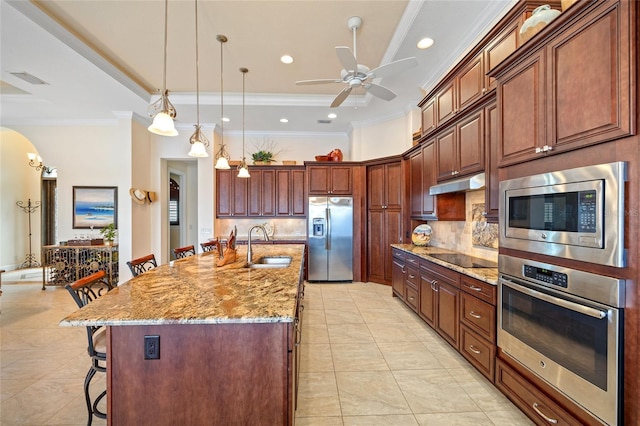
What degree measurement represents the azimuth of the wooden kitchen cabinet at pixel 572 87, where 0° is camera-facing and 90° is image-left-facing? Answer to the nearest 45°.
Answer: approximately 45°

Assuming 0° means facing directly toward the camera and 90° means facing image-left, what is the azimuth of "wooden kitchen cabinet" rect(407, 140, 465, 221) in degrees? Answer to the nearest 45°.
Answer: approximately 45°

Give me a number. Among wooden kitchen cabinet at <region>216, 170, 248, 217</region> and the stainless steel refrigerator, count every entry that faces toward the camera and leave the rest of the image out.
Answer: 2

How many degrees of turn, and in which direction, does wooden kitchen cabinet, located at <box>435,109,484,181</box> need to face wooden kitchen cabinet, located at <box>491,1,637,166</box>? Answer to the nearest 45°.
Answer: approximately 45° to its left

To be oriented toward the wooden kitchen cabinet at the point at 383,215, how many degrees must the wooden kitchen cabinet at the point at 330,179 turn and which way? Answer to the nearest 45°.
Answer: approximately 90° to its left

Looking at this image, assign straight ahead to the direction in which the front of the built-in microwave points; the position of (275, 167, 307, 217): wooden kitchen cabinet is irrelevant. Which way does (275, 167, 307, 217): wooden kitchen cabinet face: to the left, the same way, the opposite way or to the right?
to the left

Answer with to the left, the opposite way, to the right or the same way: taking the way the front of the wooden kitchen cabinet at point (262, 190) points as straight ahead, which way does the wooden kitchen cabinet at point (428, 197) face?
to the right

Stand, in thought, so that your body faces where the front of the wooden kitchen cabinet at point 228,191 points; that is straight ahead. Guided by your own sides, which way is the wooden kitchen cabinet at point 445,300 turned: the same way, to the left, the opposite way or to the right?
to the right

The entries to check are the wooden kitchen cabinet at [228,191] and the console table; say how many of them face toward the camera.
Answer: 2
